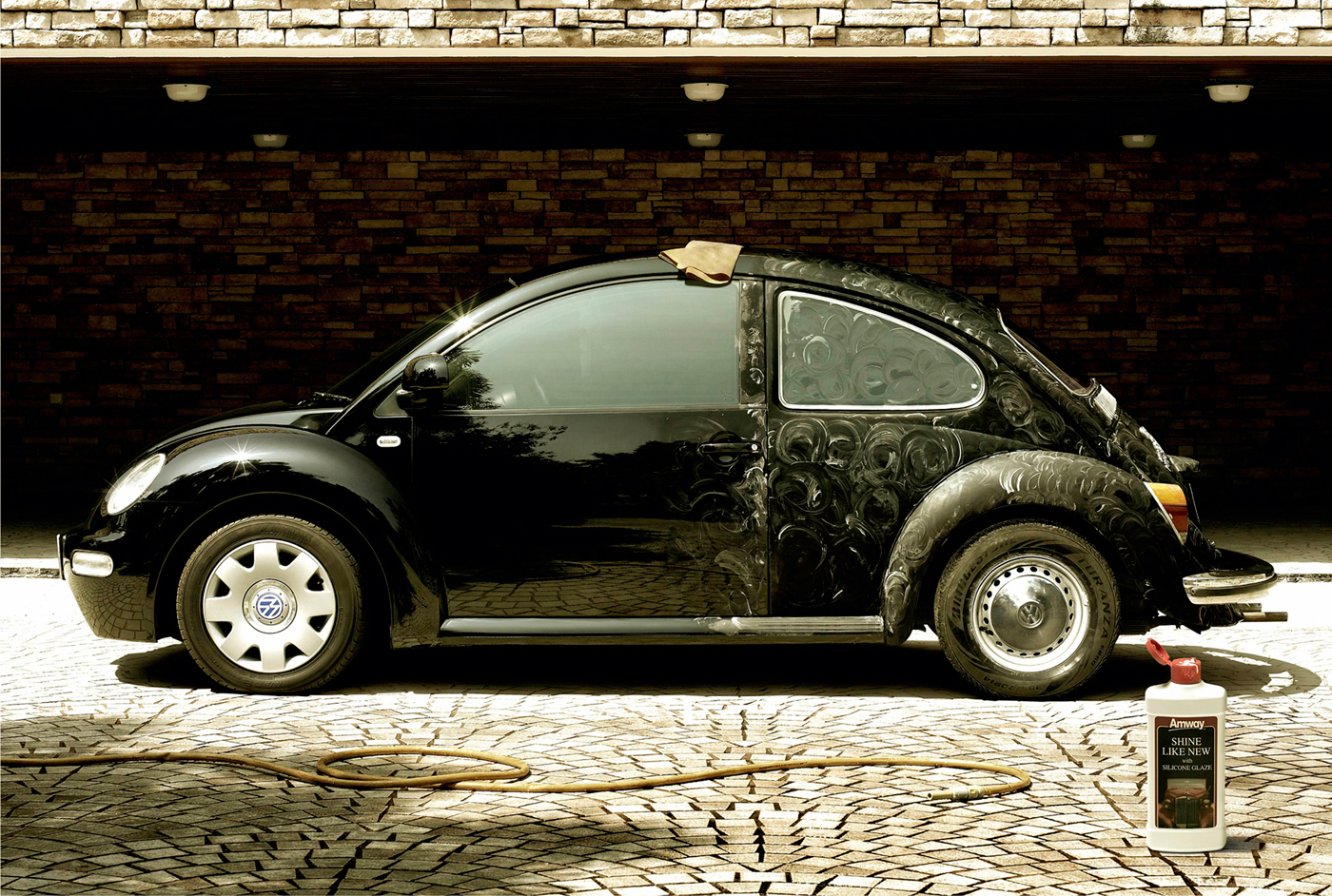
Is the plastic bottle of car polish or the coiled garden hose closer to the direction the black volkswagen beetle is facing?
the coiled garden hose

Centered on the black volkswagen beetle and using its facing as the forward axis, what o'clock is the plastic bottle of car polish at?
The plastic bottle of car polish is roughly at 8 o'clock from the black volkswagen beetle.

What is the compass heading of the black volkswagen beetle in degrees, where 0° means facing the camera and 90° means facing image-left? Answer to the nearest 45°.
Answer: approximately 90°
